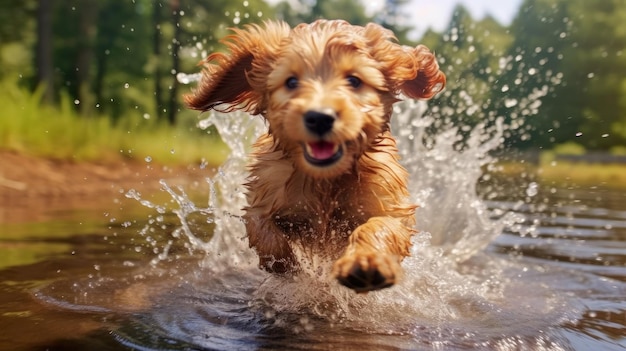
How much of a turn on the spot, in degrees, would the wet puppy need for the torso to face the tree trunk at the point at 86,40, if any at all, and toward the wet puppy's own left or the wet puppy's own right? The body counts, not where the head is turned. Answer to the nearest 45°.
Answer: approximately 135° to the wet puppy's own right

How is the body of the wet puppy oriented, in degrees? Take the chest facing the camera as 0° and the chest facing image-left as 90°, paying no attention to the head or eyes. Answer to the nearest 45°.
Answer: approximately 0°

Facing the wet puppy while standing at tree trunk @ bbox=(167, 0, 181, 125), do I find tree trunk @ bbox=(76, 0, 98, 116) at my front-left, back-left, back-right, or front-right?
back-right
